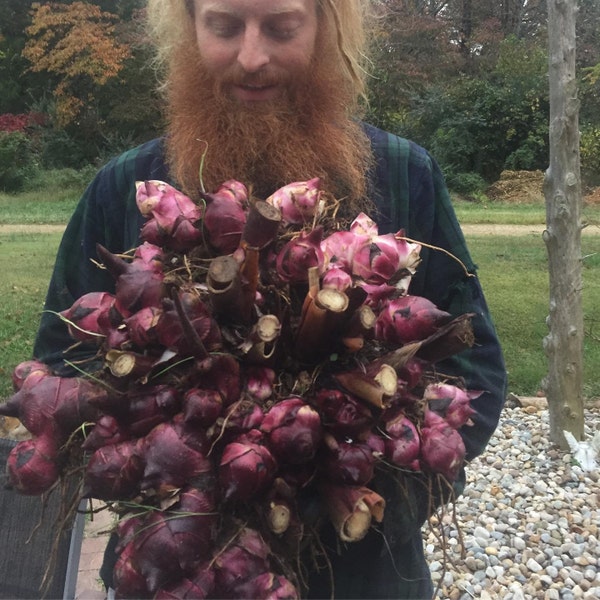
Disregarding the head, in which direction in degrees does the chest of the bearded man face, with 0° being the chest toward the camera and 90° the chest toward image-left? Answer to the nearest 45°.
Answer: approximately 0°

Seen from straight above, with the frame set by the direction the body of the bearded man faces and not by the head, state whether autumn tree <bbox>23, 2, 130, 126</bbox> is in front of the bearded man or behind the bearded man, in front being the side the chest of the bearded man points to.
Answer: behind
